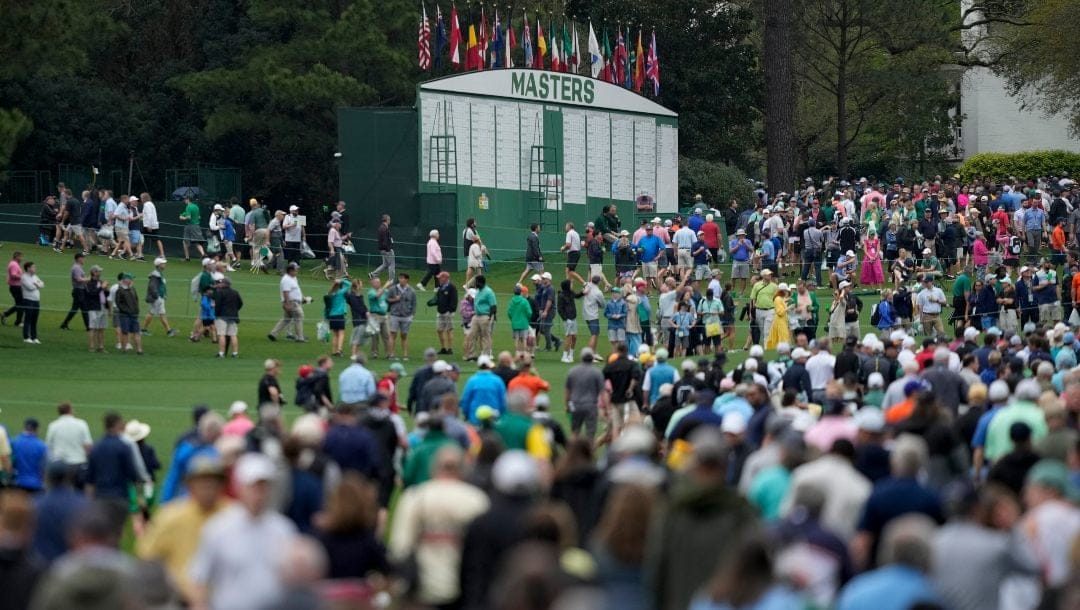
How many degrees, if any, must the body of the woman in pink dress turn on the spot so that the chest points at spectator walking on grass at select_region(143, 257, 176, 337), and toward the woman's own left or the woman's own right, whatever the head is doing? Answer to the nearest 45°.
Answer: approximately 45° to the woman's own right

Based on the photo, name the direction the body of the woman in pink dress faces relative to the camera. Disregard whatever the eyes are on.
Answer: toward the camera

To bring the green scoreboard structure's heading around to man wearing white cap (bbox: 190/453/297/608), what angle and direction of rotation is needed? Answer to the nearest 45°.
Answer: approximately 45° to its right

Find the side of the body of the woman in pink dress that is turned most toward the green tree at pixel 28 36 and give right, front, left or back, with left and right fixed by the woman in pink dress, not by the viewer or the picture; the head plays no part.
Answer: right

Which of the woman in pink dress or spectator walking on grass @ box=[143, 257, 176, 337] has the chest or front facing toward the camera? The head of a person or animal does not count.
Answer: the woman in pink dress

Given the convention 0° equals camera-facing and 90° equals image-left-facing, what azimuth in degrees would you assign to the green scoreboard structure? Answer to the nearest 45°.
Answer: approximately 315°

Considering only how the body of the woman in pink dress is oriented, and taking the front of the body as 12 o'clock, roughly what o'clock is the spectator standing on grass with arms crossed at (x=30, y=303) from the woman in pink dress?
The spectator standing on grass with arms crossed is roughly at 2 o'clock from the woman in pink dress.

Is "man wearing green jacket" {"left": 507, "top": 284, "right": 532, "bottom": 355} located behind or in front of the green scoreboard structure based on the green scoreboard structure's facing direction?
in front
